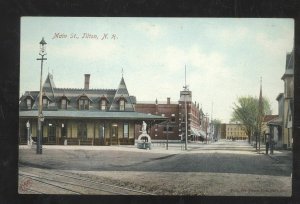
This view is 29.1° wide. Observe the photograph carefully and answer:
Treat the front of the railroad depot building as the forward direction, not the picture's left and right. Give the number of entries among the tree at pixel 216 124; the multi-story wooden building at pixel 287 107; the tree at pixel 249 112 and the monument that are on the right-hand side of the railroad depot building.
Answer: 0

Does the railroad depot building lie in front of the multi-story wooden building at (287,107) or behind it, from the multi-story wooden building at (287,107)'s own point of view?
in front

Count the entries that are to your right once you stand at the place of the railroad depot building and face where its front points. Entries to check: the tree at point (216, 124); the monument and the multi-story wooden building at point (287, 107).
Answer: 0

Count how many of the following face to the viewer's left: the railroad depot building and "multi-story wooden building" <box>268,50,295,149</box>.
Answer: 1

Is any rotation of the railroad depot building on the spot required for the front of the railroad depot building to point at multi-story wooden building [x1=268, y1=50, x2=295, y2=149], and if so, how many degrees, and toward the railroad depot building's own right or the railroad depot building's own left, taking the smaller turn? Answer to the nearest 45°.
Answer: approximately 45° to the railroad depot building's own left

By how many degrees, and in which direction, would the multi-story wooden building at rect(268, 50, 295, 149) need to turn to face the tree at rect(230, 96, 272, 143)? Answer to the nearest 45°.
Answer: approximately 45° to its right

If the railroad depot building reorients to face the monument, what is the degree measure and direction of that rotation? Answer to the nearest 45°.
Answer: approximately 90° to its left

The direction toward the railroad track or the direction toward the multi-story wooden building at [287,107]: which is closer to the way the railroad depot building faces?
the railroad track

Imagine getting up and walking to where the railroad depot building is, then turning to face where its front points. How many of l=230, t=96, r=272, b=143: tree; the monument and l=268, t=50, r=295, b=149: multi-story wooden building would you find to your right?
0

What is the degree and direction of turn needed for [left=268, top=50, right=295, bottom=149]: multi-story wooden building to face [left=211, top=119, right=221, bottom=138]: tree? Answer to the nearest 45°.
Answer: approximately 90° to its right

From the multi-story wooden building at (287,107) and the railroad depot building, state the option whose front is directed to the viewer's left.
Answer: the multi-story wooden building

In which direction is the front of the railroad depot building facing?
toward the camera

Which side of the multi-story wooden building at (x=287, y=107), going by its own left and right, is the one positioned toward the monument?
front

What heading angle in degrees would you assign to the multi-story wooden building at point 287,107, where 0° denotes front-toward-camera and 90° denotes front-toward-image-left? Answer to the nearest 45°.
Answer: approximately 90°

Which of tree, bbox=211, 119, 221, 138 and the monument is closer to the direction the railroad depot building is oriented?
the monument

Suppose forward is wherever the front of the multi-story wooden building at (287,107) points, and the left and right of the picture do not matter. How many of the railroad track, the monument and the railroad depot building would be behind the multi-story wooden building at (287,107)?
0
